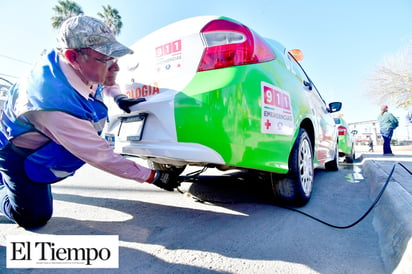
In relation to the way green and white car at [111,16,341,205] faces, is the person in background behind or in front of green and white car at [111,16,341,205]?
in front

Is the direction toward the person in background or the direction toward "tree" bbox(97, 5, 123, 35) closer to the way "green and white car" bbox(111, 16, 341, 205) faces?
the person in background

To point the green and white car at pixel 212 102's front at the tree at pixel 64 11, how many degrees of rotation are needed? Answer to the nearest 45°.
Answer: approximately 90° to its left

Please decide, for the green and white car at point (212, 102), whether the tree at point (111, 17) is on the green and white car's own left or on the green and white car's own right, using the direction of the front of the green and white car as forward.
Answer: on the green and white car's own left

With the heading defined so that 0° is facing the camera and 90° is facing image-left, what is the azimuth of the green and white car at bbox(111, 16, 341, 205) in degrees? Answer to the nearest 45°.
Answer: approximately 225°
